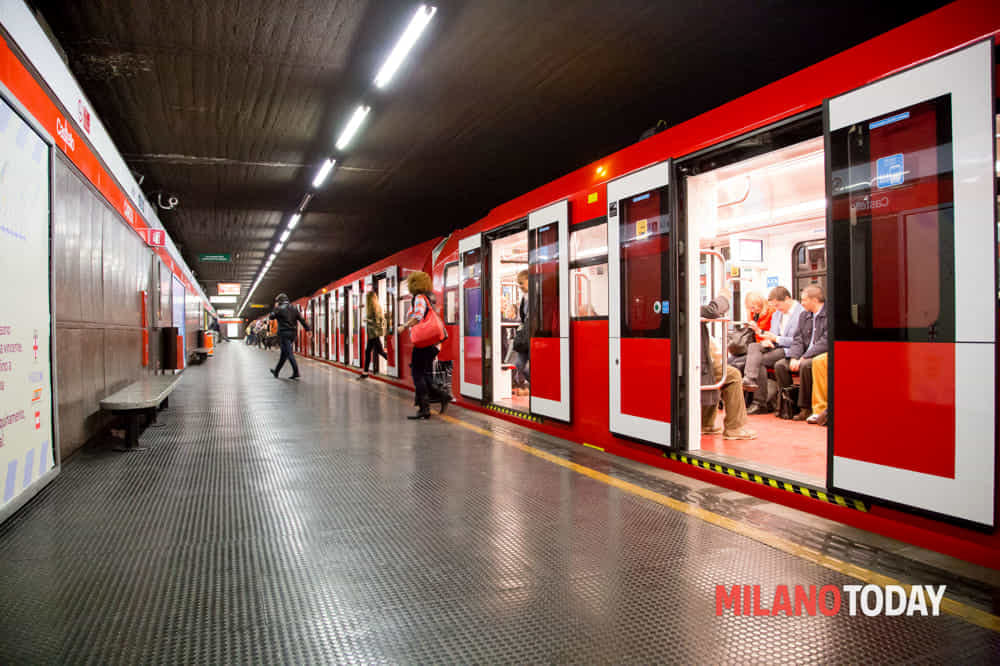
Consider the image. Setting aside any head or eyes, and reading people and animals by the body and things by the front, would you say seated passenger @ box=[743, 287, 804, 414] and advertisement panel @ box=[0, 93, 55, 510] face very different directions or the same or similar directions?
very different directions

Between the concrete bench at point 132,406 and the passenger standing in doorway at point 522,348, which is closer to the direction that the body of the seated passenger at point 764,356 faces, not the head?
the concrete bench

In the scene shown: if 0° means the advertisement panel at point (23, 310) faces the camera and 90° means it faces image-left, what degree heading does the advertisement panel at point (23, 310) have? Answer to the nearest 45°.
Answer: approximately 270°

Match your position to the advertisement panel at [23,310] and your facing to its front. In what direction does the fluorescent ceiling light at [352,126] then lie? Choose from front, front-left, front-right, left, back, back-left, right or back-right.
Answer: front-left

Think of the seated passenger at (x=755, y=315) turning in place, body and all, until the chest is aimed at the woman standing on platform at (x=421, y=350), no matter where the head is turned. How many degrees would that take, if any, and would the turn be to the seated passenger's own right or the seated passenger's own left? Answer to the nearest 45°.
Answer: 0° — they already face them

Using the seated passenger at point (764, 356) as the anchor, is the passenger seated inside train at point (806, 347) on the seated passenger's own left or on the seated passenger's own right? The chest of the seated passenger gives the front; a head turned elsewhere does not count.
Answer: on the seated passenger's own left

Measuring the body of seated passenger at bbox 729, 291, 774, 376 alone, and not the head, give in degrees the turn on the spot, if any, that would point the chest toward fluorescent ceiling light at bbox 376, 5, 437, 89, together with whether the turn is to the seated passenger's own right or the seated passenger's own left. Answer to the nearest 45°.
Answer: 0° — they already face it

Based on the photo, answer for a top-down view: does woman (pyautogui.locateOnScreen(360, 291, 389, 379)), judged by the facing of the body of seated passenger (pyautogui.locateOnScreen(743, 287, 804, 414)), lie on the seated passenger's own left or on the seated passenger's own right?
on the seated passenger's own right

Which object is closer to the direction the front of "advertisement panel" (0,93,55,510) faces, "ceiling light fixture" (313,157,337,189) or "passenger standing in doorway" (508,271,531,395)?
the passenger standing in doorway

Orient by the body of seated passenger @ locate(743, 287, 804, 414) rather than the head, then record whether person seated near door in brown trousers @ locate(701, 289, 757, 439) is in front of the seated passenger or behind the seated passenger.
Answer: in front

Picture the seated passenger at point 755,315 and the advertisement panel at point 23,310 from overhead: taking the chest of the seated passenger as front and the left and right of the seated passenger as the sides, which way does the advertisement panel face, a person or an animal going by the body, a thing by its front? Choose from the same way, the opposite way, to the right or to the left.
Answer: the opposite way
